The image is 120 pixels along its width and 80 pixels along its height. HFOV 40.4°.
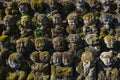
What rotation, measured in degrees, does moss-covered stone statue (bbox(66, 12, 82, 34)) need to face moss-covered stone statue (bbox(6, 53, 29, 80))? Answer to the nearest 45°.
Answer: approximately 45° to its right

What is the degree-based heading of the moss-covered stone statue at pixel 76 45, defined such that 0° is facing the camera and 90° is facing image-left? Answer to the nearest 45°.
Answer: approximately 45°

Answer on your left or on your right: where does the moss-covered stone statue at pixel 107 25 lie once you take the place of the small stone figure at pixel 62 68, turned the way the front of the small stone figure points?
on your left

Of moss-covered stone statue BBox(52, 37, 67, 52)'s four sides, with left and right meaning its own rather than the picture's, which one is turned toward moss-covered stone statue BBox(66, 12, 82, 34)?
back

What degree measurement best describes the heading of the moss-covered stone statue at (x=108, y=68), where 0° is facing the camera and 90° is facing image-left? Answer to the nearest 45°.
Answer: approximately 0°

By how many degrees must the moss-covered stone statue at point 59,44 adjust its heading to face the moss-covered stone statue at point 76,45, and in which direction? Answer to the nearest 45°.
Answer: approximately 135° to its left

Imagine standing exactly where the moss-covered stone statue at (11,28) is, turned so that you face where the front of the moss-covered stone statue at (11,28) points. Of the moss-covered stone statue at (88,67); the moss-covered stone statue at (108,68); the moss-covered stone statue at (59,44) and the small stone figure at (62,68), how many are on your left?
4

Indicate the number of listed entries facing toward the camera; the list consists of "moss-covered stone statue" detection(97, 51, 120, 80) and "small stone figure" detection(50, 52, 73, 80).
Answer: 2

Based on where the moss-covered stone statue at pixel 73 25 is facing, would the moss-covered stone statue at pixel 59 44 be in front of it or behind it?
in front
